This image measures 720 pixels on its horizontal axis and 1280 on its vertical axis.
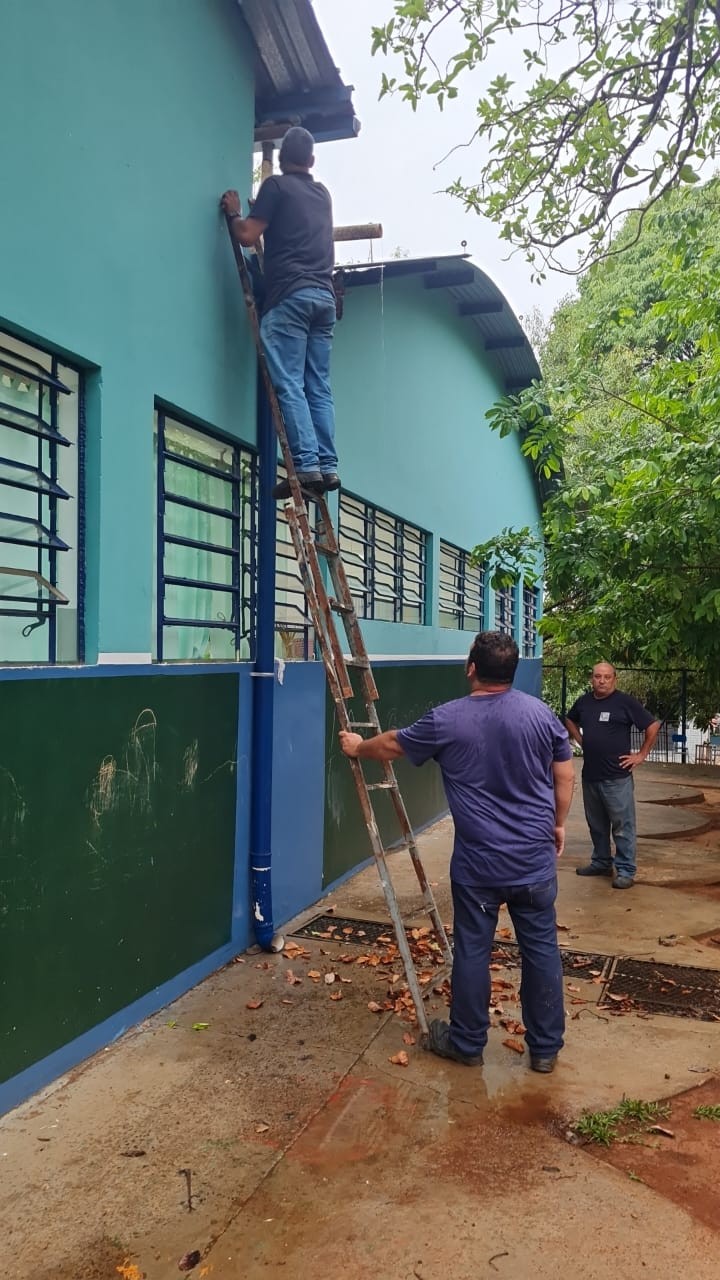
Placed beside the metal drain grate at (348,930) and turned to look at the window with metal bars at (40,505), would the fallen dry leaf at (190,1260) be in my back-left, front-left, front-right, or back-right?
front-left

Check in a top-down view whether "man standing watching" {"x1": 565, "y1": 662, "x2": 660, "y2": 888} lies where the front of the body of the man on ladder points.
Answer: no

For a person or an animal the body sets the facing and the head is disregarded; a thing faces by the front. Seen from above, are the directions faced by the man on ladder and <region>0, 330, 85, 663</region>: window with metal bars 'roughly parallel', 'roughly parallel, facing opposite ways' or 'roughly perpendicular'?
roughly parallel, facing opposite ways

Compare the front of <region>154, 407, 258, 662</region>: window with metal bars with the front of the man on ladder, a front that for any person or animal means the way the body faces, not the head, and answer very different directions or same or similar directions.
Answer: very different directions

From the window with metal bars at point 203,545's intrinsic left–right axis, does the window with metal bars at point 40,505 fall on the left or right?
on its right

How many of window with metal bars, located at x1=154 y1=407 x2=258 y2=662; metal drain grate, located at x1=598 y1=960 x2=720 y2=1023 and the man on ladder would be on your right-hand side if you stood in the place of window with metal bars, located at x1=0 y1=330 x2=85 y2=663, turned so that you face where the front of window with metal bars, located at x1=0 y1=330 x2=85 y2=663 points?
0

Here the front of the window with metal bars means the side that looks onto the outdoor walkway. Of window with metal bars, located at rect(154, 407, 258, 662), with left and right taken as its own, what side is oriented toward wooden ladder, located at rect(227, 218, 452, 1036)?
front

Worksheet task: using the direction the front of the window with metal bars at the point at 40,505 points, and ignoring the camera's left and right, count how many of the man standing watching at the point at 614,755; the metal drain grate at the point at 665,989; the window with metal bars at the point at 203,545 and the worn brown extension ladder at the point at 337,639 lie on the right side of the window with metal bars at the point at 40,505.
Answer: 0

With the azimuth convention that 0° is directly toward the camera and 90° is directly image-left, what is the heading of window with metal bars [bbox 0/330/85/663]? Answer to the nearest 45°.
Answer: approximately 315°

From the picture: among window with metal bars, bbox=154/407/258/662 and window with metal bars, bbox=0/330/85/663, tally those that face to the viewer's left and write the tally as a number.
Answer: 0

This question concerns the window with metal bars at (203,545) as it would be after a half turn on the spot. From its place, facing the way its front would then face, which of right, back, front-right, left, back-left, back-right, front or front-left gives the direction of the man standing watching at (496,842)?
back

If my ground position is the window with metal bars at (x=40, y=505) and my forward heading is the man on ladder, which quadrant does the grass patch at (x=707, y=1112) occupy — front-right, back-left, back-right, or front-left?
front-right

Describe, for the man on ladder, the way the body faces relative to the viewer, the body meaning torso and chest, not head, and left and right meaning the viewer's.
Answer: facing away from the viewer and to the left of the viewer

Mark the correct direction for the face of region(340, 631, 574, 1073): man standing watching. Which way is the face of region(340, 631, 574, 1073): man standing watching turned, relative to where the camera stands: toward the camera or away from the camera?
away from the camera

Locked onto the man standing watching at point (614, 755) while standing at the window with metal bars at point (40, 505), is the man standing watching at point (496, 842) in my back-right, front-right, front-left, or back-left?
front-right

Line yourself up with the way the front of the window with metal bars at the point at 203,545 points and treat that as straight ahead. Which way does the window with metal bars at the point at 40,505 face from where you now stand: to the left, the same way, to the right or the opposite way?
the same way
